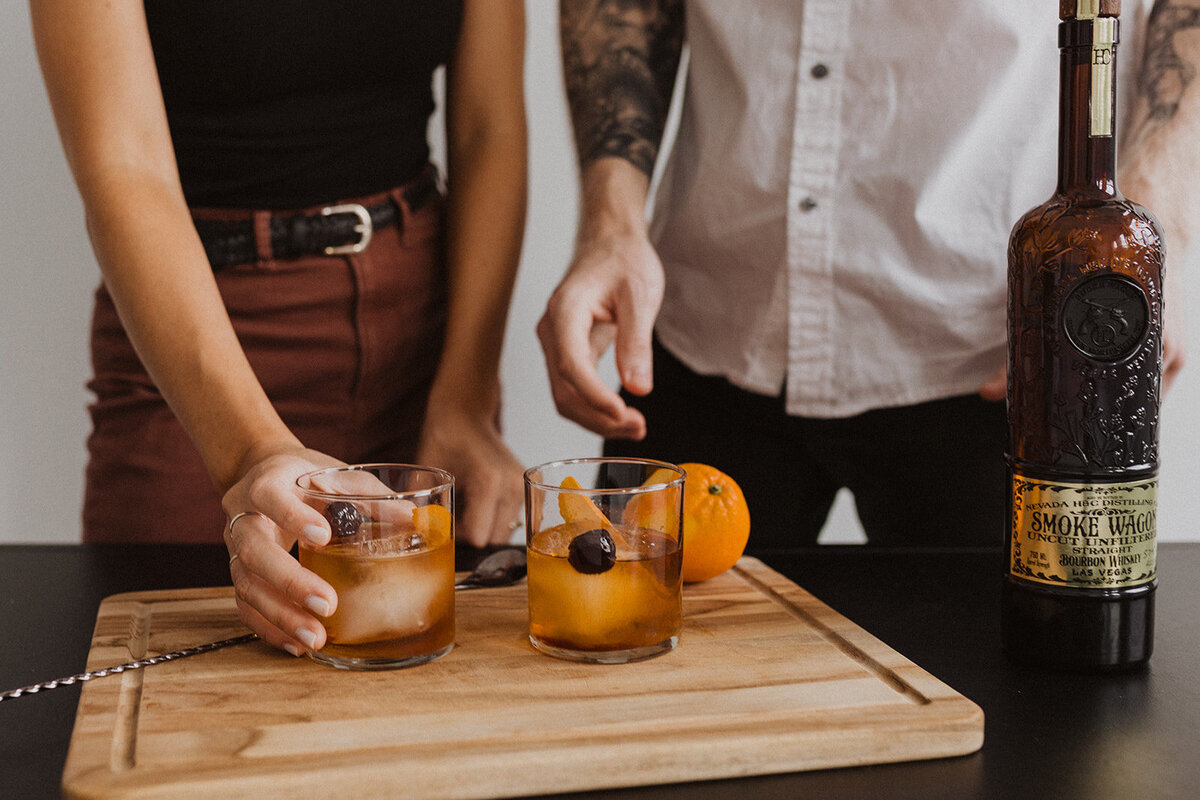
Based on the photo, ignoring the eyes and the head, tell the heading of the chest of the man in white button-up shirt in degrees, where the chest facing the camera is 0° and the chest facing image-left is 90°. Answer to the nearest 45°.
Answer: approximately 0°

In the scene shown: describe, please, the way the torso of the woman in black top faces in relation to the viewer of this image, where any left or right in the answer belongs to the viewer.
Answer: facing the viewer and to the right of the viewer

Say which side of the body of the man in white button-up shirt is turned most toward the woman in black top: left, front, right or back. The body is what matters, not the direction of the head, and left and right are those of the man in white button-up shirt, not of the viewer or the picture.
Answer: right

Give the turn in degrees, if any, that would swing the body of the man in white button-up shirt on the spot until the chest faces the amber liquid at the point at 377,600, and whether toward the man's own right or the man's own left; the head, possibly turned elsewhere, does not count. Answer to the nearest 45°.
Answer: approximately 45° to the man's own right

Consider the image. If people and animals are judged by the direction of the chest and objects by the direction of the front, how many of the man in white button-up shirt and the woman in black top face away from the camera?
0

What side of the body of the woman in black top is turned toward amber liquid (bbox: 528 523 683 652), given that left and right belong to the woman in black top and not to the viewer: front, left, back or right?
front

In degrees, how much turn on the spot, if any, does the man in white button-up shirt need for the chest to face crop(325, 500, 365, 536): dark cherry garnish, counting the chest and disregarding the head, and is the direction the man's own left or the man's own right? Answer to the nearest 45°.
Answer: approximately 45° to the man's own right

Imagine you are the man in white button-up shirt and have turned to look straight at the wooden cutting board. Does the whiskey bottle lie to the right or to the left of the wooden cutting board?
left
